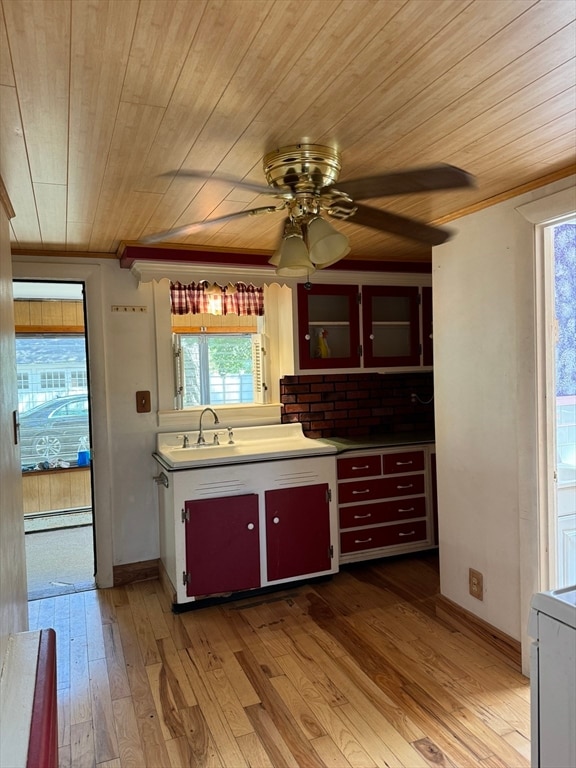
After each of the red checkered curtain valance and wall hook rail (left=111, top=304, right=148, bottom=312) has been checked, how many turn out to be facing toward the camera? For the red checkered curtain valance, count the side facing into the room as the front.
2

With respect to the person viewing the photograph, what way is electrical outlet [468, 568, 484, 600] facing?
facing the viewer and to the left of the viewer

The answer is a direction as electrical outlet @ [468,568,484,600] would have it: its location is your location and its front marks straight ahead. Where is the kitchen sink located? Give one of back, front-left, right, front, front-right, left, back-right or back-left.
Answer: front-right

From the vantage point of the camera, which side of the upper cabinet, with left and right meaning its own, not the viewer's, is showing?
front

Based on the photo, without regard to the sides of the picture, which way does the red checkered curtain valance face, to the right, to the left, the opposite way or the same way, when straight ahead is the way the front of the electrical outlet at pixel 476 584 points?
to the left

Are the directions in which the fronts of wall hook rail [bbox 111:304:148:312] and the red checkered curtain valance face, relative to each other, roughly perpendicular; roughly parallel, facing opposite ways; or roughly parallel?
roughly parallel

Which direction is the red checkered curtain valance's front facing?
toward the camera

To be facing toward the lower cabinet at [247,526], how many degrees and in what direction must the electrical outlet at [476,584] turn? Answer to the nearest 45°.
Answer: approximately 45° to its right

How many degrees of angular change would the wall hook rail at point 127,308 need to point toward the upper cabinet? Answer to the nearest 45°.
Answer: approximately 90° to its left

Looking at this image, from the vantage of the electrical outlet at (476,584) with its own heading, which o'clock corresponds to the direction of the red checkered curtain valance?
The red checkered curtain valance is roughly at 2 o'clock from the electrical outlet.
